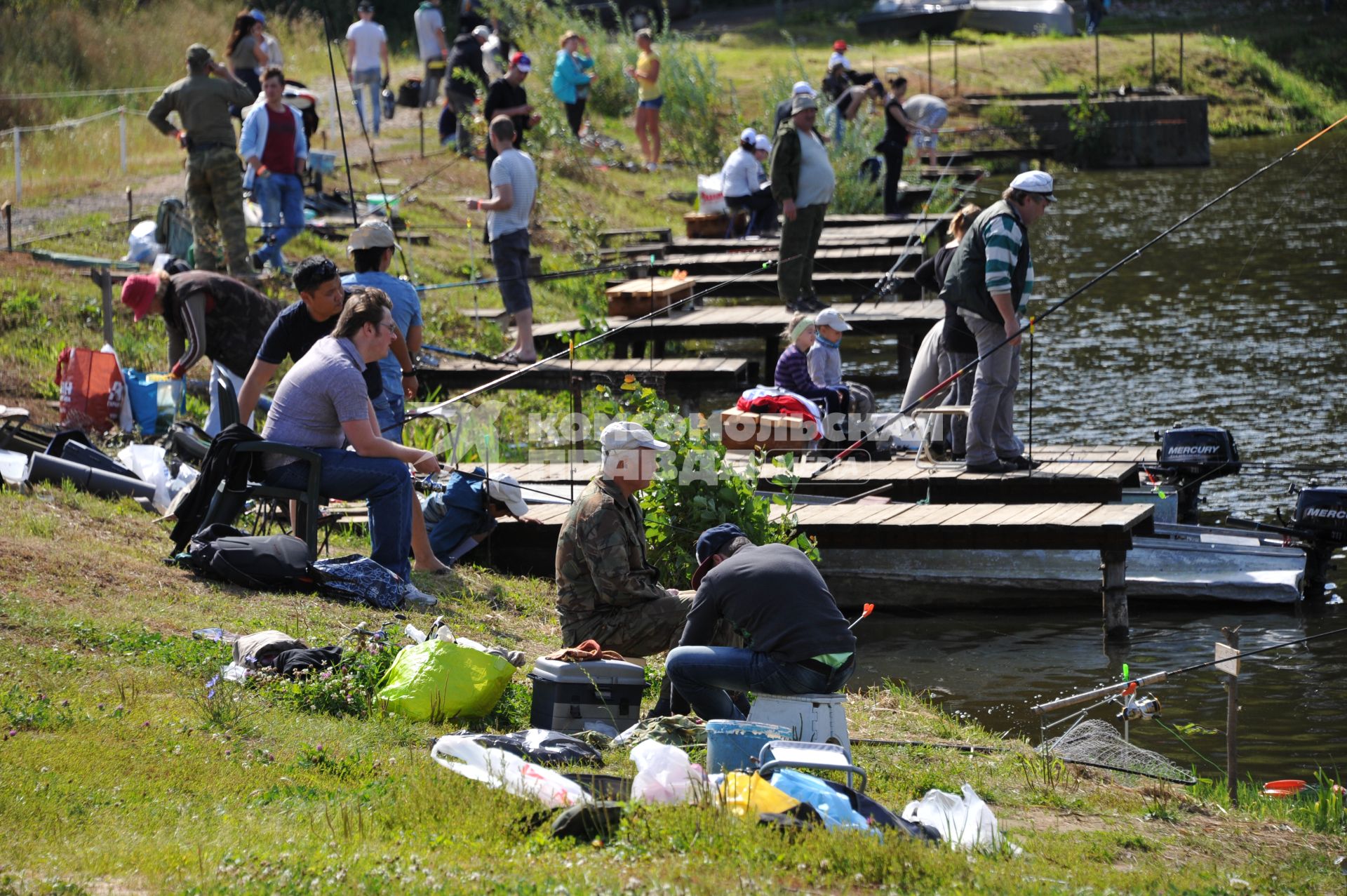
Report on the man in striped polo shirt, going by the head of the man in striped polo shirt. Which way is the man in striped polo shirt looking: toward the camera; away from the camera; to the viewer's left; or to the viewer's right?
to the viewer's right

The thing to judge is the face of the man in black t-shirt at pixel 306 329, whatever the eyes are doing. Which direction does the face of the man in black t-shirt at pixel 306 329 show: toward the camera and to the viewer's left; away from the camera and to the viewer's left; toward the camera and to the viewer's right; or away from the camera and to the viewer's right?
toward the camera and to the viewer's right

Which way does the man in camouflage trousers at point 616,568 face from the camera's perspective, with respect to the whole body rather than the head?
to the viewer's right

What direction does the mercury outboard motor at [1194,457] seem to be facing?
to the viewer's left

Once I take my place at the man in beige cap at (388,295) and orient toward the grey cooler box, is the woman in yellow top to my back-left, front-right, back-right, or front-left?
back-left

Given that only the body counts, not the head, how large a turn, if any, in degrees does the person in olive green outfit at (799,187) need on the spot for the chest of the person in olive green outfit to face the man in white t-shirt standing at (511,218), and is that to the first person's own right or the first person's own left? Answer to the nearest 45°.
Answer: approximately 90° to the first person's own right

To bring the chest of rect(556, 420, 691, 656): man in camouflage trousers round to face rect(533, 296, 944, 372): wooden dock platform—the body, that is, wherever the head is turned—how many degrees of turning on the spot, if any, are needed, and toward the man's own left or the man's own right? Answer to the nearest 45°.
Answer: approximately 90° to the man's own left

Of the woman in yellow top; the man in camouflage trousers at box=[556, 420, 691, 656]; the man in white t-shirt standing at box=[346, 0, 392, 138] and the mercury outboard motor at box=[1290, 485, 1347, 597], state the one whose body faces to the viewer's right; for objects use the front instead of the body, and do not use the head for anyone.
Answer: the man in camouflage trousers

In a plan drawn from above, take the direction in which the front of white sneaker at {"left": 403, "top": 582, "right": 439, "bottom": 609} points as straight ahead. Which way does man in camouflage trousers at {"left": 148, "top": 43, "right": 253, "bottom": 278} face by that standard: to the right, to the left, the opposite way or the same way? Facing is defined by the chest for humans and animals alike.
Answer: to the left
